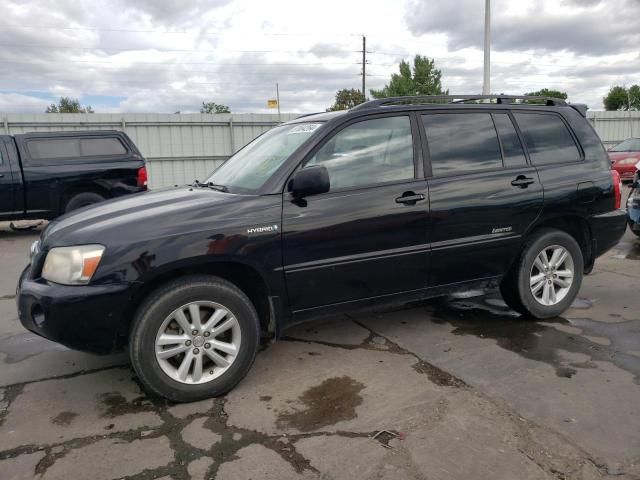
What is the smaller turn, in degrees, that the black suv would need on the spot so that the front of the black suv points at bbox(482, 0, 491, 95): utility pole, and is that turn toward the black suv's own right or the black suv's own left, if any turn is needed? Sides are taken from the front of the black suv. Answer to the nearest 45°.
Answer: approximately 135° to the black suv's own right

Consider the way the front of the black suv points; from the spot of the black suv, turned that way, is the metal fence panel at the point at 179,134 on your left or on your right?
on your right

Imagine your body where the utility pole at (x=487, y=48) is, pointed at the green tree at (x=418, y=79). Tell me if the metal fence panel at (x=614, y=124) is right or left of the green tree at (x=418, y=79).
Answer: right

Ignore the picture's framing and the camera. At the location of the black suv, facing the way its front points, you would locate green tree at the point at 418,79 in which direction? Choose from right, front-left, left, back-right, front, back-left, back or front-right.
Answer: back-right

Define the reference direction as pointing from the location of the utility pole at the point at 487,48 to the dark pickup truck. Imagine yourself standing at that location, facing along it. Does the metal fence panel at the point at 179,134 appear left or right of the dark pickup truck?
right

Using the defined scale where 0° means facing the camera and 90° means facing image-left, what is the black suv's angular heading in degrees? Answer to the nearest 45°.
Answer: approximately 45°

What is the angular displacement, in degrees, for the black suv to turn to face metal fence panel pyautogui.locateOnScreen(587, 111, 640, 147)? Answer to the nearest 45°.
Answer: approximately 180°

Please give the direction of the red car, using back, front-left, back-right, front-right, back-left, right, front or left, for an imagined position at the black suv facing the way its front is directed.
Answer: back

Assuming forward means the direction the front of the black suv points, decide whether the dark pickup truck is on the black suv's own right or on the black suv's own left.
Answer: on the black suv's own right
